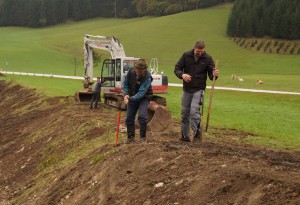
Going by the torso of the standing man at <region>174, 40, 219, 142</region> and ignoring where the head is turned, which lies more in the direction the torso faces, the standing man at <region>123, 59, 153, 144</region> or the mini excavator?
the standing man

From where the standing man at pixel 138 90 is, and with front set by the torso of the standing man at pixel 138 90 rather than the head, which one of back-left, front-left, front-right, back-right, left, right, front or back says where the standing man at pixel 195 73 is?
back-left

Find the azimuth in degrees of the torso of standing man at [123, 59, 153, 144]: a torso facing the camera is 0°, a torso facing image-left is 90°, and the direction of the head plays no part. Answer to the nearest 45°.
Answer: approximately 45°

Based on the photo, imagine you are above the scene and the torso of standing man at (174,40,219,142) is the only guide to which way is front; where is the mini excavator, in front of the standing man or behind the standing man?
behind

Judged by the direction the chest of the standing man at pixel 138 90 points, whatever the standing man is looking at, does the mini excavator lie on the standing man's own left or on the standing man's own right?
on the standing man's own right

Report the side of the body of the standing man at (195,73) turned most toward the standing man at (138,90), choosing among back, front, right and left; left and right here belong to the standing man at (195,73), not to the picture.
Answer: right
